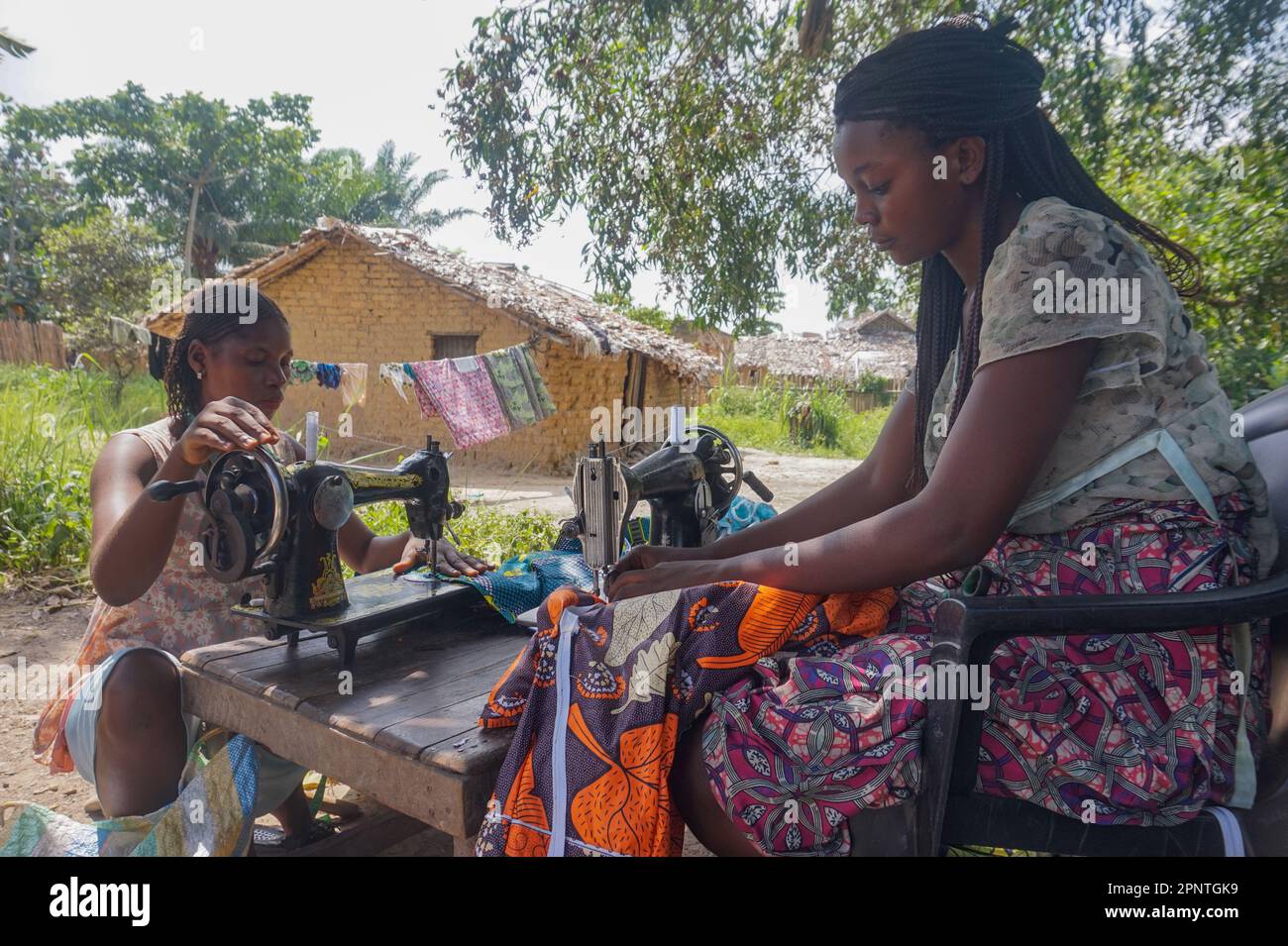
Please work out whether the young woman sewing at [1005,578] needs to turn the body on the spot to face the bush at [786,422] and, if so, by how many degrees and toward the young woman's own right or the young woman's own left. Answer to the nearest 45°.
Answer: approximately 90° to the young woman's own right

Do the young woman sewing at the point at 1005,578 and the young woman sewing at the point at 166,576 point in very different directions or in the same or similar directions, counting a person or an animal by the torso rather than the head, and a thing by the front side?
very different directions

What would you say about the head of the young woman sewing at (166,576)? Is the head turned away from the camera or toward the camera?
toward the camera

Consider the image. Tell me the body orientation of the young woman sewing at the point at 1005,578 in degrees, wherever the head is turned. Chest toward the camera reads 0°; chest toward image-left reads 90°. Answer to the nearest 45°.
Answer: approximately 90°

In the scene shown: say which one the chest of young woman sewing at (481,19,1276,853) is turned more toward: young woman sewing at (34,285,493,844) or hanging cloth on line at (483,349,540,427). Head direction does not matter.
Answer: the young woman sewing

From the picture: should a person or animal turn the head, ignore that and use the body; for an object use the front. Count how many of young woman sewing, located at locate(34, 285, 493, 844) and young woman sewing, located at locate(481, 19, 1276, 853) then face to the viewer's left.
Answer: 1

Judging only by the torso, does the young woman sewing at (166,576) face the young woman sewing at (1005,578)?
yes

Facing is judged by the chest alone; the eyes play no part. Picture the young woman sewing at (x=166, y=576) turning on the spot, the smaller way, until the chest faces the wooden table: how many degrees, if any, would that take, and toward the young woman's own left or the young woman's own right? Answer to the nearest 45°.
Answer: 0° — they already face it

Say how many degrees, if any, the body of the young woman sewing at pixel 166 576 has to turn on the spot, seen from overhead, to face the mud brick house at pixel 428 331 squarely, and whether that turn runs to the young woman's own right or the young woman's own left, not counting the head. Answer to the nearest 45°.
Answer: approximately 135° to the young woman's own left

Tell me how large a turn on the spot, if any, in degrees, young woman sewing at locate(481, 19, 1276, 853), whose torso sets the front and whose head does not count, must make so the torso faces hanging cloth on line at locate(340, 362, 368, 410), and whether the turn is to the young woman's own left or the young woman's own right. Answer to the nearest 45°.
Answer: approximately 45° to the young woman's own right

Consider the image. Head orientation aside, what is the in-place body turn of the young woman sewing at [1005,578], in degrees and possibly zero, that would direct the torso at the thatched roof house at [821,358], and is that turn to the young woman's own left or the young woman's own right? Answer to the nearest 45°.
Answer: approximately 90° to the young woman's own right

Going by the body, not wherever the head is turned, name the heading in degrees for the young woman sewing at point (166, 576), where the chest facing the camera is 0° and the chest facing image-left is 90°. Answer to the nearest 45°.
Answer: approximately 315°

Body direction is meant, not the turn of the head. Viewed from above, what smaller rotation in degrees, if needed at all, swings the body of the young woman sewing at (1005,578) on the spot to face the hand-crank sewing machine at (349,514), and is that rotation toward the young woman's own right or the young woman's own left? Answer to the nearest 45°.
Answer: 0° — they already face it

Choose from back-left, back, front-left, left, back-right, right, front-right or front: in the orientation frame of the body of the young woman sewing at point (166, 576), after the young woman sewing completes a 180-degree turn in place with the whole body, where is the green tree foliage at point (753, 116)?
right
